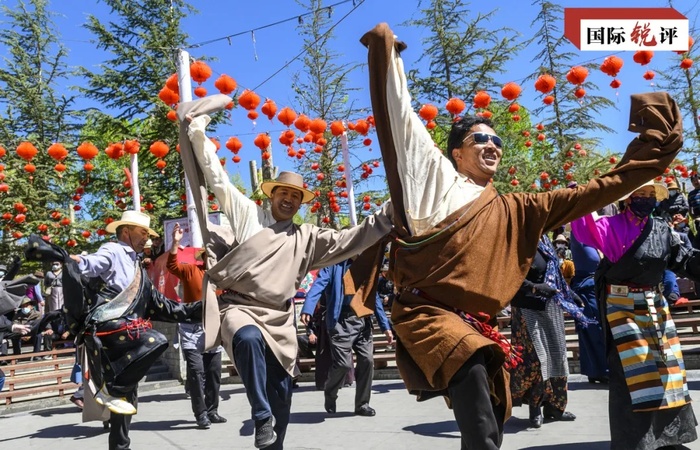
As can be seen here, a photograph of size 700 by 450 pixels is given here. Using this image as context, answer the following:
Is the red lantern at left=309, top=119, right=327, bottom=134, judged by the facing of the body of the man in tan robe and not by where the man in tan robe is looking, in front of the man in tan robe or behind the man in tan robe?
behind

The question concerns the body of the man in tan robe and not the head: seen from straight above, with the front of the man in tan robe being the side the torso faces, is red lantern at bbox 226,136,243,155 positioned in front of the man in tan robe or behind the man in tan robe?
behind

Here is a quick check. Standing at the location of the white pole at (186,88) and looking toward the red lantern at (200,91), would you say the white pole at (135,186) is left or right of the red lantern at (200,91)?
left

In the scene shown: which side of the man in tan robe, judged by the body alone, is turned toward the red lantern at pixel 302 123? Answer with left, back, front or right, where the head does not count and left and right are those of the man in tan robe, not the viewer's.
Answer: back

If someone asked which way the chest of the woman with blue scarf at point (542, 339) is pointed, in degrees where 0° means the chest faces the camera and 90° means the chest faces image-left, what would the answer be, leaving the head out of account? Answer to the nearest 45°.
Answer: approximately 315°

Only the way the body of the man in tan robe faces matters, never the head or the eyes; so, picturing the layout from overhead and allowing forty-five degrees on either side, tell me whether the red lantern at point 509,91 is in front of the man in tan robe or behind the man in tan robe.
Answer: behind

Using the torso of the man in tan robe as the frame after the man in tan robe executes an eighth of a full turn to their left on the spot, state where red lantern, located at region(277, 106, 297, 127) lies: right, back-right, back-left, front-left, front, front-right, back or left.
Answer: back-left

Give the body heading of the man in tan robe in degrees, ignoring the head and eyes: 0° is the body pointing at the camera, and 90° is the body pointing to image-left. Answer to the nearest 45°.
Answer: approximately 0°

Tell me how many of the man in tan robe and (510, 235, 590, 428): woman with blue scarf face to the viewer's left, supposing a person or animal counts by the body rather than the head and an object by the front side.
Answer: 0
